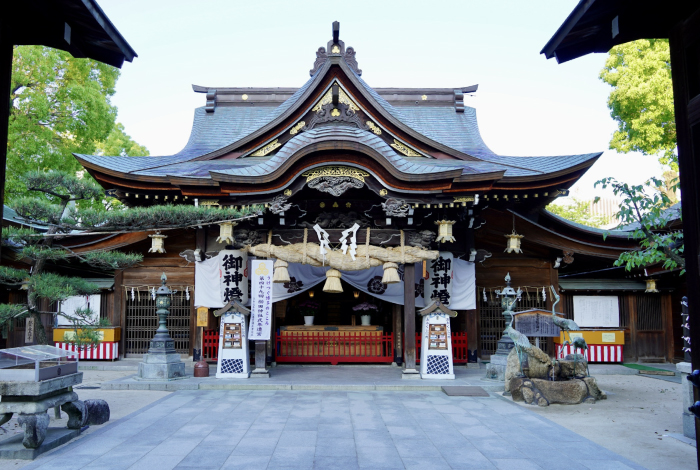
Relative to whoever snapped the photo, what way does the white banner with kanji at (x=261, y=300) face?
facing the viewer

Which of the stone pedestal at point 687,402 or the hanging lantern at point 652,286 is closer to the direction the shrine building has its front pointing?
the stone pedestal

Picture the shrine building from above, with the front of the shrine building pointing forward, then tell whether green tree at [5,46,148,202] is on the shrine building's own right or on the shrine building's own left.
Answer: on the shrine building's own right

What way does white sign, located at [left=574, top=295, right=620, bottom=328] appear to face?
toward the camera

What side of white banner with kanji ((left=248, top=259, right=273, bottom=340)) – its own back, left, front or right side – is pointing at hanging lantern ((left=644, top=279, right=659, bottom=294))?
left

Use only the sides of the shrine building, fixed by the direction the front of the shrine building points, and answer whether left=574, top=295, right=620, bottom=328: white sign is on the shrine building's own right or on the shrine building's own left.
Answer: on the shrine building's own left

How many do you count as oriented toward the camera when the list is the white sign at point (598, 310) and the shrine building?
2

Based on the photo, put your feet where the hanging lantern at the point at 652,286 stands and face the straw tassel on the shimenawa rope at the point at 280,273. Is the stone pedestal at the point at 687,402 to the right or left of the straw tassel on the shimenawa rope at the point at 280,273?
left

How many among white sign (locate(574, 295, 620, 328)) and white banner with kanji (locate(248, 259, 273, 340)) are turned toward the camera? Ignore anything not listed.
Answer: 2
